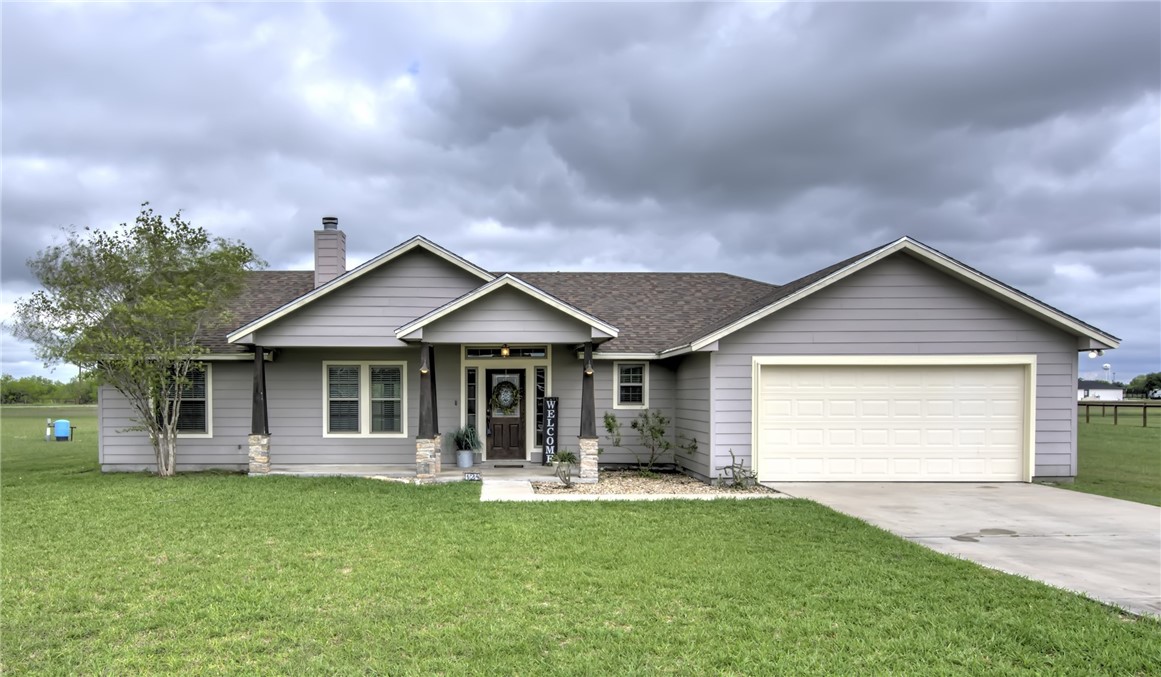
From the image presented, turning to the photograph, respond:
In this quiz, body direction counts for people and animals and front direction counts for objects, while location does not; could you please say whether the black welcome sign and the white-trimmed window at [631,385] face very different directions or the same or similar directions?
same or similar directions

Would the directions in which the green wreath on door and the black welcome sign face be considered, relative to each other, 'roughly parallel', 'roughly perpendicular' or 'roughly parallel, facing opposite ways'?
roughly parallel

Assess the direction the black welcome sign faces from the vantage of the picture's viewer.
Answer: facing the viewer

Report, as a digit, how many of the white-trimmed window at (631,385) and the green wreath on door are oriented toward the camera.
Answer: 2

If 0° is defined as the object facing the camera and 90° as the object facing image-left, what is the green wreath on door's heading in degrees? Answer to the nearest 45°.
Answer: approximately 0°

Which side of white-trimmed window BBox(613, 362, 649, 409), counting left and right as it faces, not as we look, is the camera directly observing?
front
